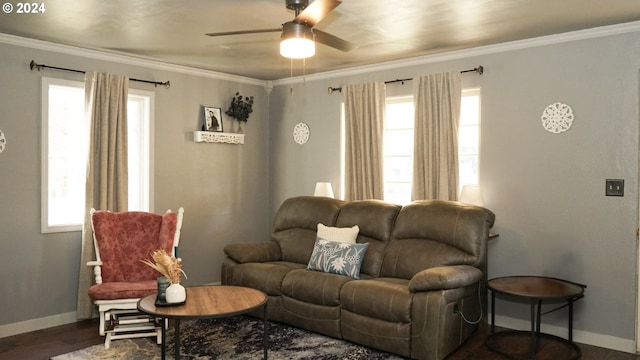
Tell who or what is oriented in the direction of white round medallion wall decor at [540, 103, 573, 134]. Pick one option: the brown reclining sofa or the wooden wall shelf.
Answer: the wooden wall shelf

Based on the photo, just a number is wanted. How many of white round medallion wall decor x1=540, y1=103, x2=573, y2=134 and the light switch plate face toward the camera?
2

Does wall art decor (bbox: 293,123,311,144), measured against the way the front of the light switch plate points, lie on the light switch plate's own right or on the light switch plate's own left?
on the light switch plate's own right

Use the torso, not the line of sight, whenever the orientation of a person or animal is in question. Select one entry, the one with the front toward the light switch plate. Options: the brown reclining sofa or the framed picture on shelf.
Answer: the framed picture on shelf

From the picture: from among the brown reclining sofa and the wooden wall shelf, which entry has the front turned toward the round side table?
the wooden wall shelf

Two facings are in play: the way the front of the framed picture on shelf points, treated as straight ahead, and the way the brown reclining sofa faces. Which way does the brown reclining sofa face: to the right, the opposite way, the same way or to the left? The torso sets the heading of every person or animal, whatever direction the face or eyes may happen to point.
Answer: to the right

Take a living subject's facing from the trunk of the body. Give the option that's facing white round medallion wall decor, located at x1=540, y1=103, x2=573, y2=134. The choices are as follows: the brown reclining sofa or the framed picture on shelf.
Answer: the framed picture on shelf

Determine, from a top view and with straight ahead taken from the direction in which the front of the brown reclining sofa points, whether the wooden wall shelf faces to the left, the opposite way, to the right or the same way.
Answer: to the left

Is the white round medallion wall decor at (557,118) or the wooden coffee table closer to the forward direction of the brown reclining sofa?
the wooden coffee table
